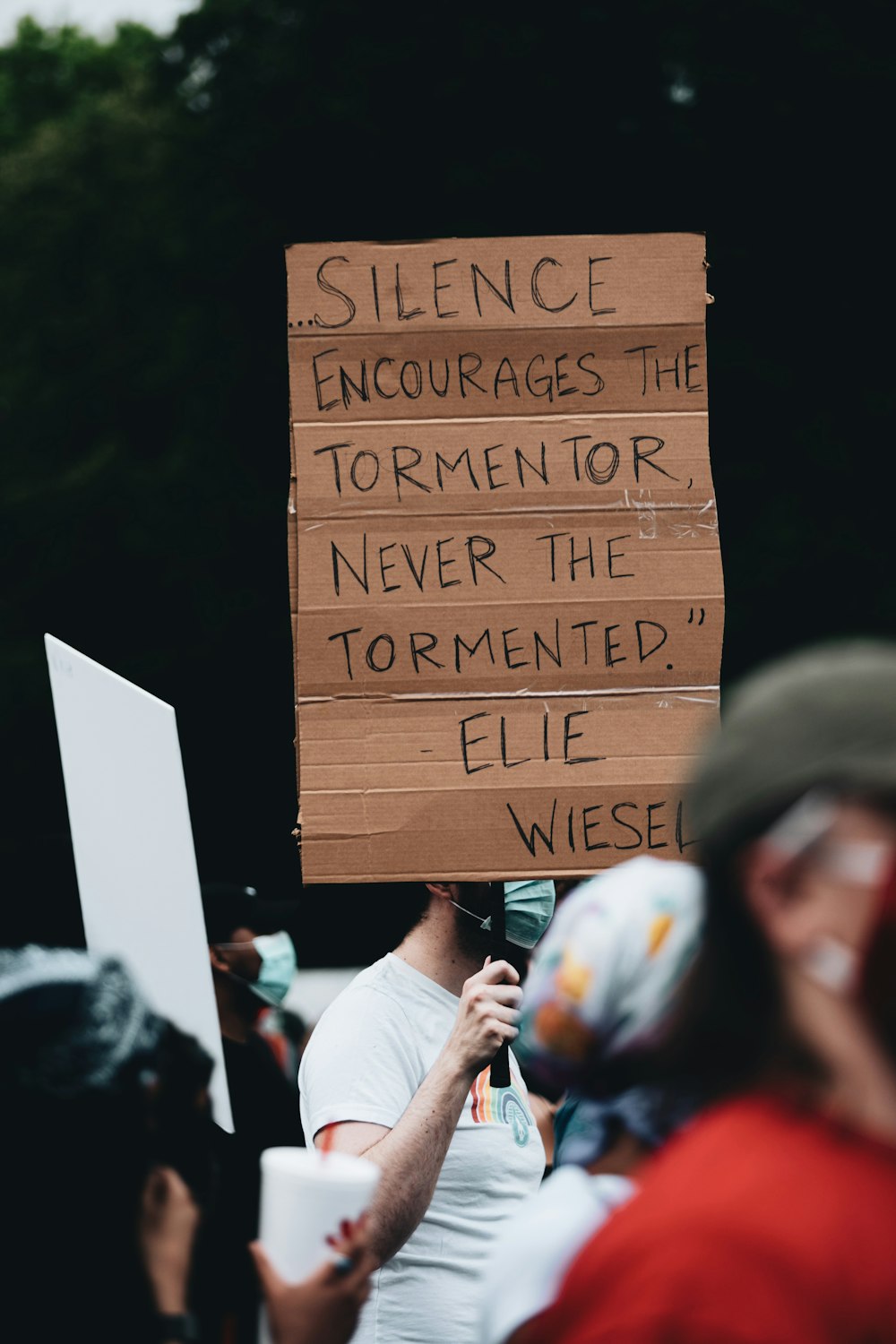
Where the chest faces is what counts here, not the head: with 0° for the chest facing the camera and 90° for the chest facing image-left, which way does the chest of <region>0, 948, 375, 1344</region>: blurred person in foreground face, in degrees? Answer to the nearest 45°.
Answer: approximately 225°

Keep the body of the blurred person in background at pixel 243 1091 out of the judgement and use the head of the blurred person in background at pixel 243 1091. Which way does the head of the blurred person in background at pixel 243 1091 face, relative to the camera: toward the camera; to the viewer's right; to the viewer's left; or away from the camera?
to the viewer's right

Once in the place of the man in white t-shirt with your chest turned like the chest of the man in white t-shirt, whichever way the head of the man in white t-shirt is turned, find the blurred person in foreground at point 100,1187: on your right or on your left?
on your right

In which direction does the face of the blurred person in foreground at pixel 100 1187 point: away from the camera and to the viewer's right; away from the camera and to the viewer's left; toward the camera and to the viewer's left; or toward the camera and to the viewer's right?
away from the camera and to the viewer's right

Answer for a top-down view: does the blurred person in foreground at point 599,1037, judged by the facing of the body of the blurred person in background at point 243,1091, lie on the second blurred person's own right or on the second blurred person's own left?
on the second blurred person's own right

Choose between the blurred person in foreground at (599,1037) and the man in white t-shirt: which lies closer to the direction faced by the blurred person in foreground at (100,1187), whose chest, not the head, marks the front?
the man in white t-shirt

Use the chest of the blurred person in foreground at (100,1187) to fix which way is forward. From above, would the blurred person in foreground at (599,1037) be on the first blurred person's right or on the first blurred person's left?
on the first blurred person's right
